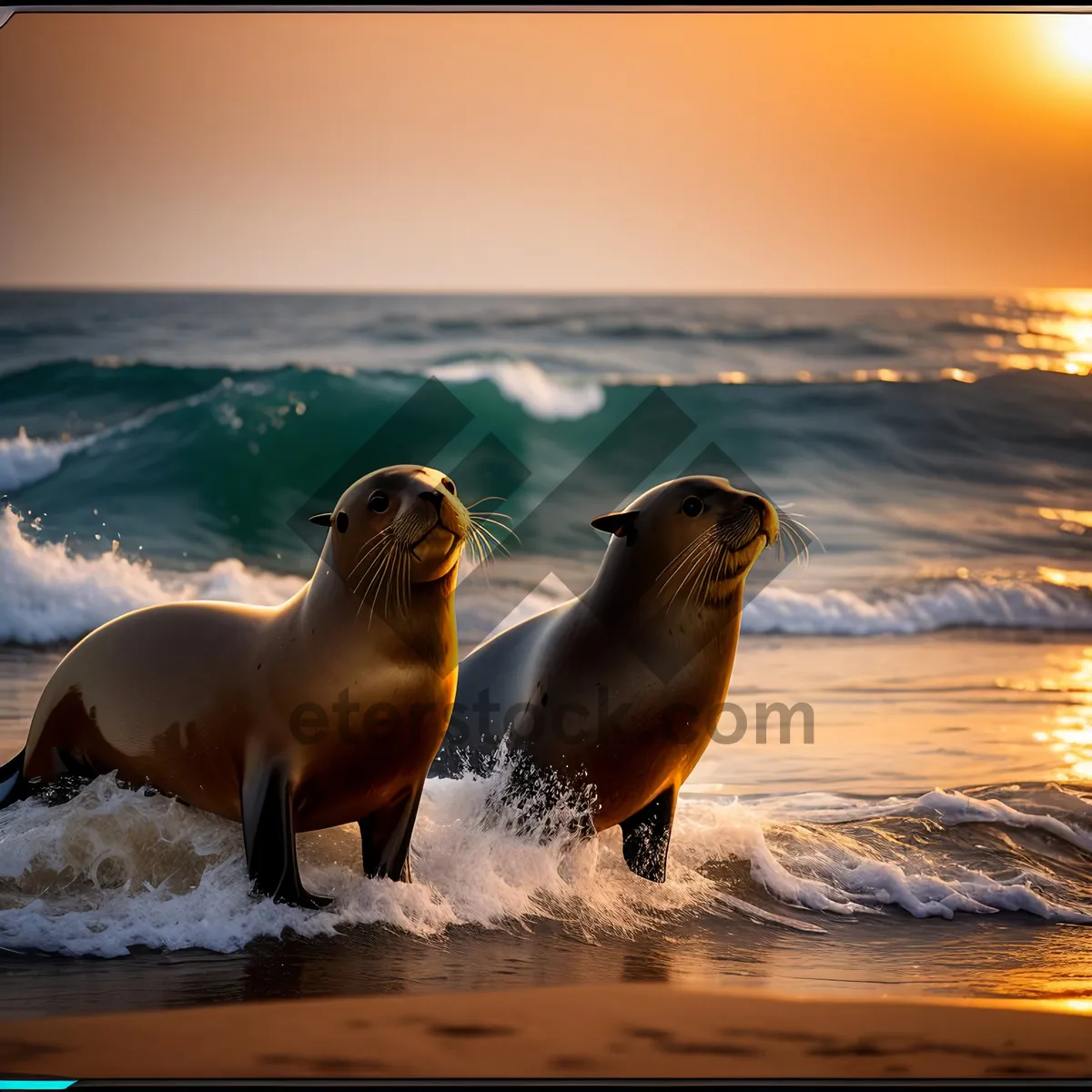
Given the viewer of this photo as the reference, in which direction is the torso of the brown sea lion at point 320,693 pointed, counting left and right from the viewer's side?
facing the viewer and to the right of the viewer
